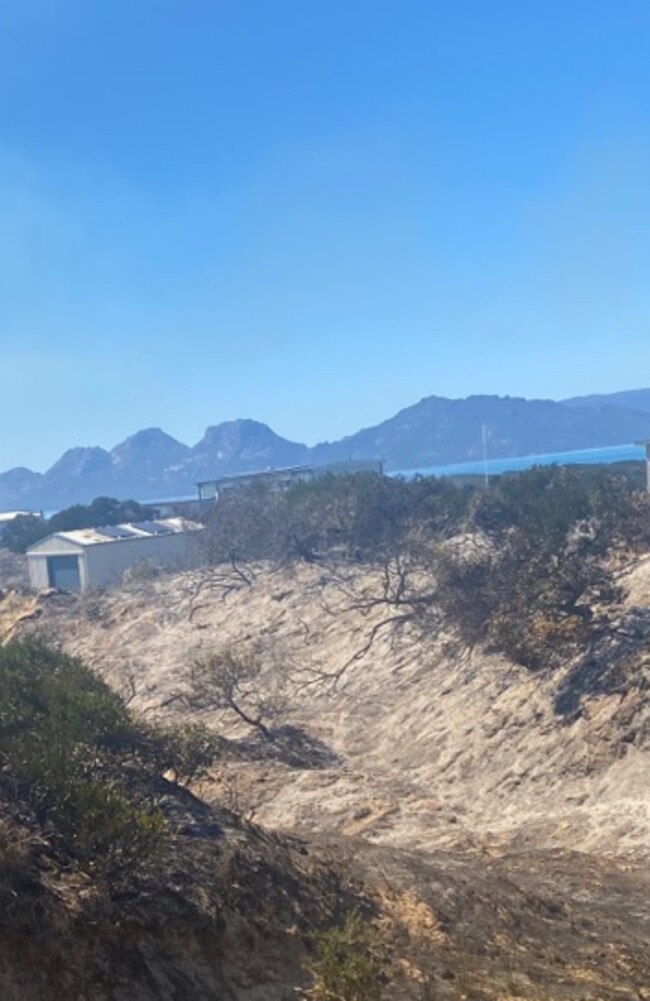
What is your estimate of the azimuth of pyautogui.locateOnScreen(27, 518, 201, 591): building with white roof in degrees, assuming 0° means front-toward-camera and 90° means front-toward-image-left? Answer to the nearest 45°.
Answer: approximately 45°

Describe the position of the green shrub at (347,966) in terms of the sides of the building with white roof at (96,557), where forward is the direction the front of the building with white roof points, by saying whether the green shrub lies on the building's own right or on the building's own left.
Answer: on the building's own left

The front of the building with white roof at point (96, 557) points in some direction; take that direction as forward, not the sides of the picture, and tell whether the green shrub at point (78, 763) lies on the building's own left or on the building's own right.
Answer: on the building's own left

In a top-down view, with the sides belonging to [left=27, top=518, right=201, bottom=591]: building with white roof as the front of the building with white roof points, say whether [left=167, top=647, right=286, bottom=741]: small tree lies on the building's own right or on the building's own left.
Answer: on the building's own left

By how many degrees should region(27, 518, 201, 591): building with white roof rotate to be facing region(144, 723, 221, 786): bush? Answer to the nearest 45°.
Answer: approximately 45° to its left

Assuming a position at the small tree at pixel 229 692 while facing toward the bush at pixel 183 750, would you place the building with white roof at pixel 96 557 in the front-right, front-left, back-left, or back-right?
back-right
